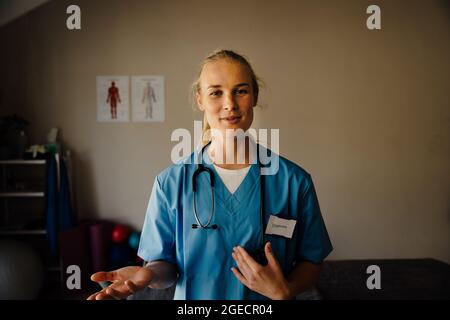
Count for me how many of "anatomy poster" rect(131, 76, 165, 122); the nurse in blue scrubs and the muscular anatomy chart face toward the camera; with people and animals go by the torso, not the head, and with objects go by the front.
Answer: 3

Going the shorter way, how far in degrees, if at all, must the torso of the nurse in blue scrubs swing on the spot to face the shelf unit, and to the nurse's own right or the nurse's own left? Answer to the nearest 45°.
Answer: approximately 135° to the nurse's own right

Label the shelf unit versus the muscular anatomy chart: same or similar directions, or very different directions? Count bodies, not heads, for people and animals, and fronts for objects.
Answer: same or similar directions

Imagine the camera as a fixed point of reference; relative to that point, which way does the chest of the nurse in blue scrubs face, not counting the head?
toward the camera

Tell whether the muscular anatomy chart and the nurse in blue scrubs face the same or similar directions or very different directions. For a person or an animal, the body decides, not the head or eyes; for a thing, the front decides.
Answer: same or similar directions

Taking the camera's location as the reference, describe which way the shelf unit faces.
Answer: facing the viewer

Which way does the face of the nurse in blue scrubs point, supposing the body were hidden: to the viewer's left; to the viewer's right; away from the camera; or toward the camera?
toward the camera

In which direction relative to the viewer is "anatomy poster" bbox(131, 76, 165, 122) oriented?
toward the camera
